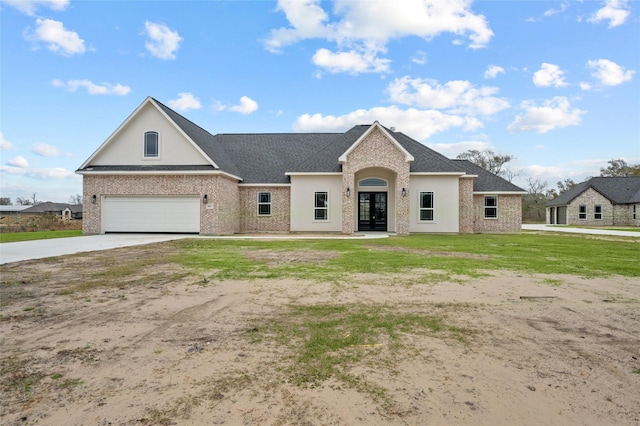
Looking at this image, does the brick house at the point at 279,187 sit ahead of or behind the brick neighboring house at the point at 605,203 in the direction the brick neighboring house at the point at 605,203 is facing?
ahead

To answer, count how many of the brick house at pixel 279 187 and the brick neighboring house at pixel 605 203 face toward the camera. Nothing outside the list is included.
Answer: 2

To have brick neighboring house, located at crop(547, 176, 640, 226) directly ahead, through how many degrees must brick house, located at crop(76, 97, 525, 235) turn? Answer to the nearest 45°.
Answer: approximately 135° to its left

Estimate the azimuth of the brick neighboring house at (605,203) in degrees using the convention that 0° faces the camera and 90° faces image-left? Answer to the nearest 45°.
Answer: approximately 0°

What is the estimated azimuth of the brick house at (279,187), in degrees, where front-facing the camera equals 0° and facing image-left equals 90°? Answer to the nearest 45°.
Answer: approximately 0°
